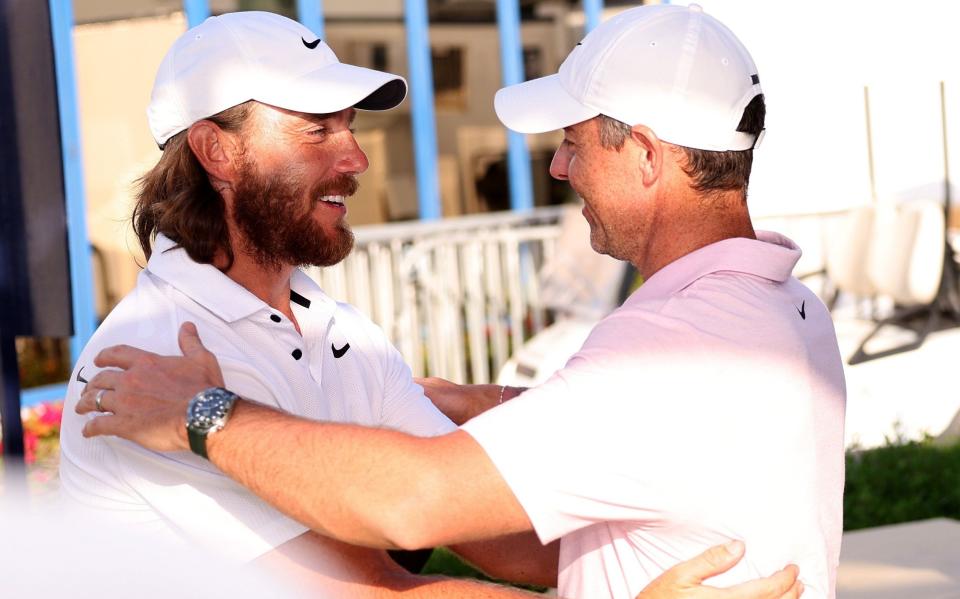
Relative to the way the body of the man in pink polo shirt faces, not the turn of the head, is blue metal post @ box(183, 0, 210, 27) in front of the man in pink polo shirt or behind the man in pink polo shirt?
in front

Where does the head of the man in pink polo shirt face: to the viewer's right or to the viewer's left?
to the viewer's left

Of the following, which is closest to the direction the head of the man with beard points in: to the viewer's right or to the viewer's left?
to the viewer's right

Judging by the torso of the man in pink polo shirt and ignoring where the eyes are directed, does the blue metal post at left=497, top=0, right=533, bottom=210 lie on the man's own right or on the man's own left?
on the man's own right

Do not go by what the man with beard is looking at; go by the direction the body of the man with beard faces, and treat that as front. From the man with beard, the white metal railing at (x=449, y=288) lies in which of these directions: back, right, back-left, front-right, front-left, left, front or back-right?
back-left

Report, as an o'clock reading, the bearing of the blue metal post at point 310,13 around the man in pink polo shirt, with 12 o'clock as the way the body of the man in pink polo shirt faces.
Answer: The blue metal post is roughly at 1 o'clock from the man in pink polo shirt.

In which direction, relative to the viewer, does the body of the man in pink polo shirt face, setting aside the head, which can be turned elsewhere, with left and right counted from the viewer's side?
facing away from the viewer and to the left of the viewer

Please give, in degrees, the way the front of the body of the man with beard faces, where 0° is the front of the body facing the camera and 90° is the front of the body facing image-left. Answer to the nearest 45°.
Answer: approximately 315°

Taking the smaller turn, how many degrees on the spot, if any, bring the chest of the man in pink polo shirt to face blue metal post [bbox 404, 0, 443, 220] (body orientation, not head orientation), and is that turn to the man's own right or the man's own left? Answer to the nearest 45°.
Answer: approximately 45° to the man's own right

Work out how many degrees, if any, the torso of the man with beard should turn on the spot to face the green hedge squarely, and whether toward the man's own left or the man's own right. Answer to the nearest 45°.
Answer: approximately 90° to the man's own left

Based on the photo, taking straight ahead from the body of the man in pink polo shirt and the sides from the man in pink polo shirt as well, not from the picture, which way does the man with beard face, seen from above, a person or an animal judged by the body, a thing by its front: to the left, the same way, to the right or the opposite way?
the opposite way
